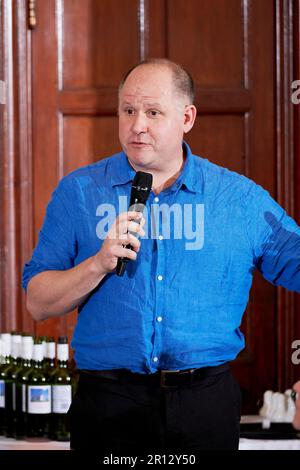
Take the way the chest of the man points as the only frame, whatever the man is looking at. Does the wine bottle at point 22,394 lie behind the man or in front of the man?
behind

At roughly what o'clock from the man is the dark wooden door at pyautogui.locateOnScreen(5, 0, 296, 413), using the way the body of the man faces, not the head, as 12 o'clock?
The dark wooden door is roughly at 6 o'clock from the man.

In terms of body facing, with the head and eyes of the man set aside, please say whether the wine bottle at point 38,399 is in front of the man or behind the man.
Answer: behind

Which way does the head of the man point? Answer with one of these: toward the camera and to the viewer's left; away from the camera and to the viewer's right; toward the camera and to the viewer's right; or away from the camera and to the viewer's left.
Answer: toward the camera and to the viewer's left

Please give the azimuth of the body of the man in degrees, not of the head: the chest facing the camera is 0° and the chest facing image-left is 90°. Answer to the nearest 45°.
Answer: approximately 0°

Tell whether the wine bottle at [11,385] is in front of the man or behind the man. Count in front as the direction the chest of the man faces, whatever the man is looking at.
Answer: behind
